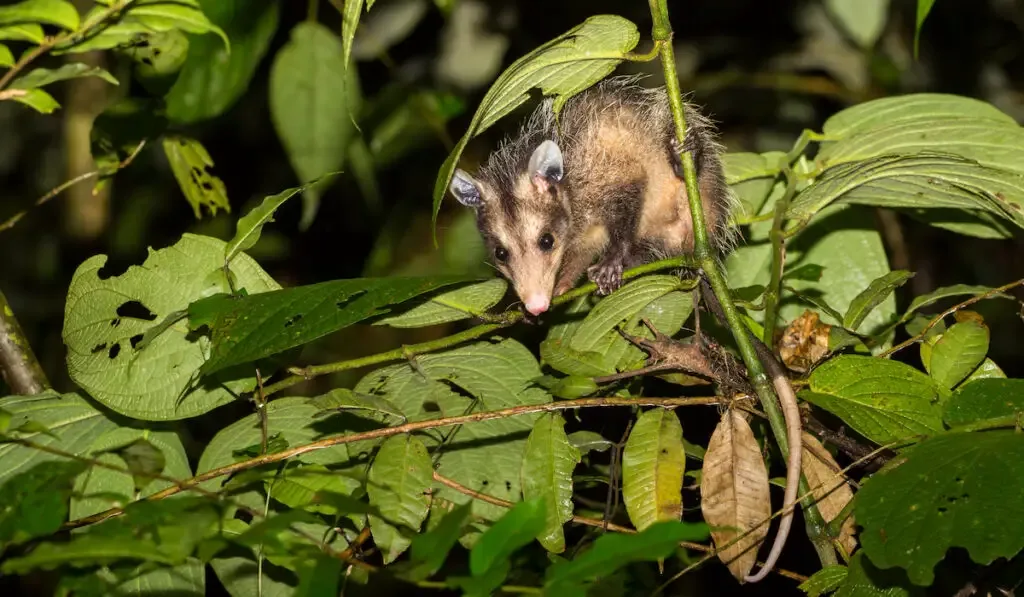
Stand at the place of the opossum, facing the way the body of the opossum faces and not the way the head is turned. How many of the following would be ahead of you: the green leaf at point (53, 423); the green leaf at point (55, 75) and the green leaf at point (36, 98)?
3

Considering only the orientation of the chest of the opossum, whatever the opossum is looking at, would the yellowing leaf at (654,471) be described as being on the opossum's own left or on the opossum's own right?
on the opossum's own left

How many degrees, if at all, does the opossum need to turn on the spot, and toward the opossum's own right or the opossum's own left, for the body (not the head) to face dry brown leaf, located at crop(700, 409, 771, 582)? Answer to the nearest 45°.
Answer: approximately 135° to the opossum's own left

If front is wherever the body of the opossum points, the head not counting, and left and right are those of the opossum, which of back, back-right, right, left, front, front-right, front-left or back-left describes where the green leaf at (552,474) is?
front-left

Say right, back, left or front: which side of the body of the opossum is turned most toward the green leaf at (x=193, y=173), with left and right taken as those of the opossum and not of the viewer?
right

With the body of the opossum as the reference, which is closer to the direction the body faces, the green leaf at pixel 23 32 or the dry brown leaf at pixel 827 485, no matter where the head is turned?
the green leaf

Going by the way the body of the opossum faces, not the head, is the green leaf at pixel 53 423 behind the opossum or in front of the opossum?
in front

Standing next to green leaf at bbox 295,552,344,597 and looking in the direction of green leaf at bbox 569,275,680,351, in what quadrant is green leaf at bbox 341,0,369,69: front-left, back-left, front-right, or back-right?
front-left

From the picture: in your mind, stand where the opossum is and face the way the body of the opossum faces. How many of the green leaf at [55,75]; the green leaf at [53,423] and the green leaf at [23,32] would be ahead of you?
3

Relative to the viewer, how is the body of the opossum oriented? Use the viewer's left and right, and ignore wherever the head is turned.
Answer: facing the viewer and to the left of the viewer

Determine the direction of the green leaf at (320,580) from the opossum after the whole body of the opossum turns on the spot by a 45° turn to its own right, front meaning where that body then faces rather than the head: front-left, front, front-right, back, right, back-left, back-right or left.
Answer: left

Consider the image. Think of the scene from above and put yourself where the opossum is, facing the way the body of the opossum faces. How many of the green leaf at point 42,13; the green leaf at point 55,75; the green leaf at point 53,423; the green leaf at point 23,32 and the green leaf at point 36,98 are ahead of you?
5

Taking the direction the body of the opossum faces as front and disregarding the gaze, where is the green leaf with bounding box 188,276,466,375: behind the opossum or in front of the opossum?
in front

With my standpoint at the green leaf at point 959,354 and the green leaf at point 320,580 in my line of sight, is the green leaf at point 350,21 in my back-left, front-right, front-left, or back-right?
front-right
